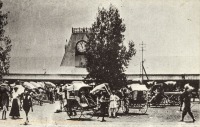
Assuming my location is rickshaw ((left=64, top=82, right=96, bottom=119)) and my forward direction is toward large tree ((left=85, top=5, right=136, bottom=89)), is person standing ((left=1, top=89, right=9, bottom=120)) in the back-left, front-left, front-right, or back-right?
back-left

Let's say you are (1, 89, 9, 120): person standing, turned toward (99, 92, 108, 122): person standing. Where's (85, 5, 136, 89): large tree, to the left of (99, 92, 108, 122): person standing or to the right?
left
